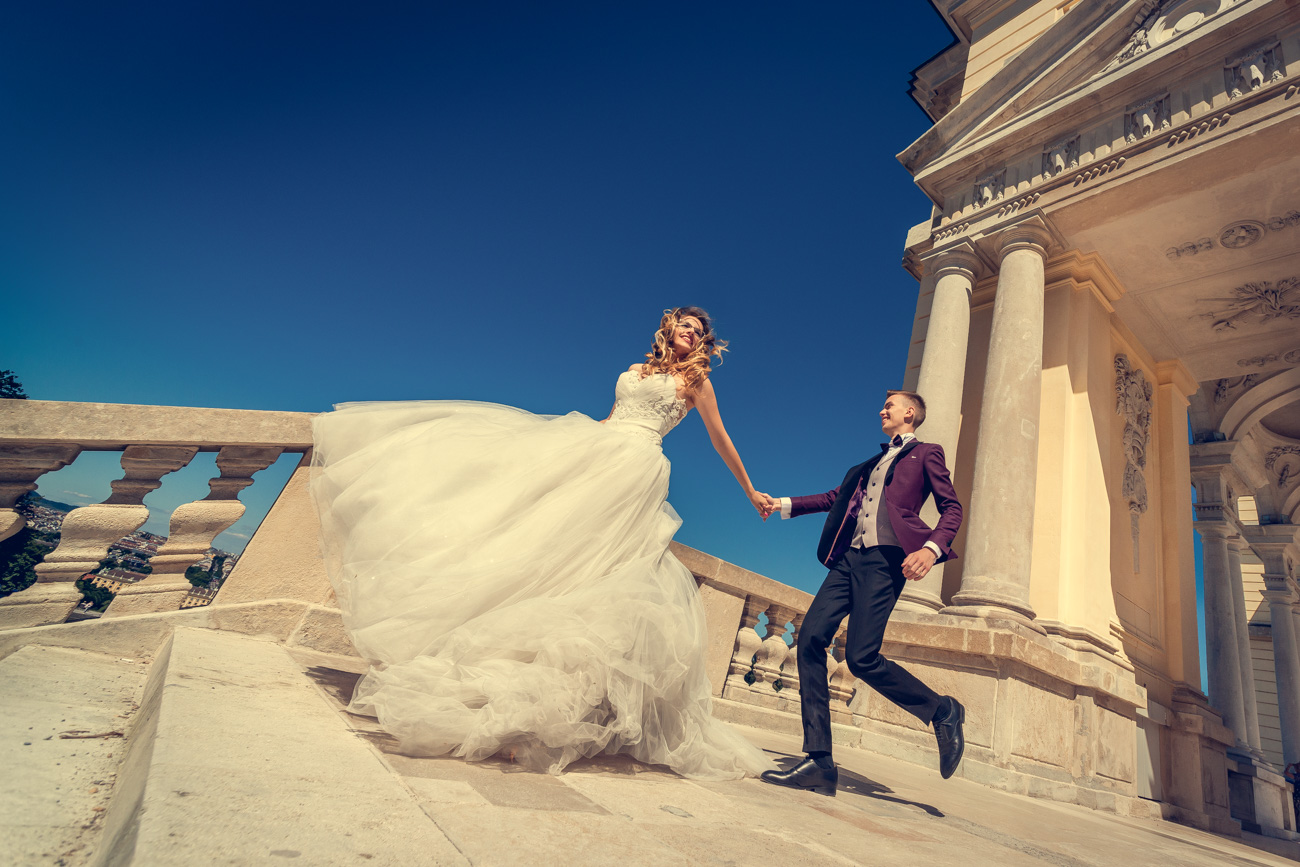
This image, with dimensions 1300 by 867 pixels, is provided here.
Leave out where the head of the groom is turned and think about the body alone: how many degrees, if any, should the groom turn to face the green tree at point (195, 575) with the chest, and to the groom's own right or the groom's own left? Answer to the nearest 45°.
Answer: approximately 45° to the groom's own right

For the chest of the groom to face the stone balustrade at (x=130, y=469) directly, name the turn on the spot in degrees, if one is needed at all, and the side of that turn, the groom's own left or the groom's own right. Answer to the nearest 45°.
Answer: approximately 45° to the groom's own right

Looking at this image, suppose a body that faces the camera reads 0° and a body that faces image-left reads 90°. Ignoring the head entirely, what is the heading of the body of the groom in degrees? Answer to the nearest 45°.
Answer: approximately 45°
